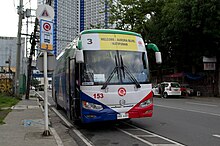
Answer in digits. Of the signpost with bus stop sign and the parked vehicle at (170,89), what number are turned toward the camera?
1

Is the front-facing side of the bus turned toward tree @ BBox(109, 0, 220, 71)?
no

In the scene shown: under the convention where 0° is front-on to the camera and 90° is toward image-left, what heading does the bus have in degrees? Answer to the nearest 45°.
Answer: approximately 315°

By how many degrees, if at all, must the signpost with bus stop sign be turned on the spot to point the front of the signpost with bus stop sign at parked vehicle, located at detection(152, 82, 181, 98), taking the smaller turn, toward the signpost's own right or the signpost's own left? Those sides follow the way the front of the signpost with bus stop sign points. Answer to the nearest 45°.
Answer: approximately 135° to the signpost's own left

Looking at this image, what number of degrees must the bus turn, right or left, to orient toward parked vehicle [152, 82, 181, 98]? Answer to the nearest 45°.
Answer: approximately 135° to its left

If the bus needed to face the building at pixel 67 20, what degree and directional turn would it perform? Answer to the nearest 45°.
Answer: approximately 135° to its left

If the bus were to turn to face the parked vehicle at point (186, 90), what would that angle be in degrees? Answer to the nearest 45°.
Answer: approximately 135° to its left

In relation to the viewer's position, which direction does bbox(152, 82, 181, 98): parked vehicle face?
facing away from the viewer and to the left of the viewer

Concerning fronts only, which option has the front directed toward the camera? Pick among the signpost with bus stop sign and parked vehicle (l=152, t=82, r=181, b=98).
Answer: the signpost with bus stop sign

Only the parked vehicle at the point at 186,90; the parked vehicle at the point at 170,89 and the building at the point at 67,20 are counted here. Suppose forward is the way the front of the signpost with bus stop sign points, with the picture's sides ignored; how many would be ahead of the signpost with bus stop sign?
0

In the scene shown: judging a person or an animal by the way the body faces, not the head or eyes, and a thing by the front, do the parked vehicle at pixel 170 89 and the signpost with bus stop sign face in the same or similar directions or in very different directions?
very different directions

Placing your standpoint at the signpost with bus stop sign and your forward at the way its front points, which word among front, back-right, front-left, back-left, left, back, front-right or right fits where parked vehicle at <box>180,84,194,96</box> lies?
back-left

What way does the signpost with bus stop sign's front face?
toward the camera
